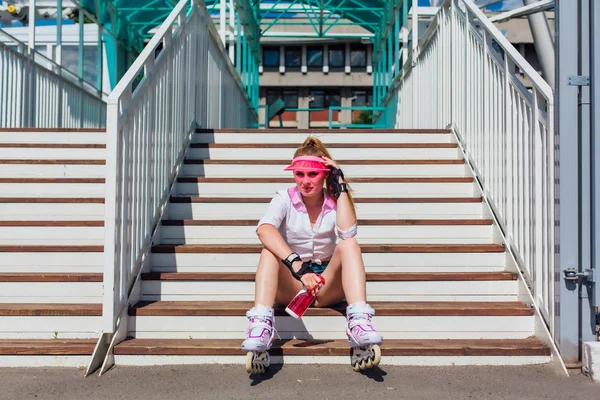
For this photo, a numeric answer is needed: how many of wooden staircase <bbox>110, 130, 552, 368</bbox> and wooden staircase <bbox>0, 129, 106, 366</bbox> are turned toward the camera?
2

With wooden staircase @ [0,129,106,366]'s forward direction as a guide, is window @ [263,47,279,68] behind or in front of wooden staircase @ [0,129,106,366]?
behind

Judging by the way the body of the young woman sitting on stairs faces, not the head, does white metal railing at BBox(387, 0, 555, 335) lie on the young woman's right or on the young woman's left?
on the young woman's left

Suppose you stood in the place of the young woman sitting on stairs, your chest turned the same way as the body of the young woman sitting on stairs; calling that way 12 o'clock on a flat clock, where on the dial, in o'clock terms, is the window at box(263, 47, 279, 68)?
The window is roughly at 6 o'clock from the young woman sitting on stairs.

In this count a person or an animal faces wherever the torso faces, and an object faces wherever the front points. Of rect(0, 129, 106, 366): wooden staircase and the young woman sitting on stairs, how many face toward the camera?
2

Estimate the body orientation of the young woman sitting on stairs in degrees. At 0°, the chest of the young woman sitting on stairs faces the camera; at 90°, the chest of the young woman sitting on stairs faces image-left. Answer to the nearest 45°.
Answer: approximately 0°

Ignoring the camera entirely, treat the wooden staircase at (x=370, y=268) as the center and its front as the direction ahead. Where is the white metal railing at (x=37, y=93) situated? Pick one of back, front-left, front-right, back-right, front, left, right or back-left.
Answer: back-right
